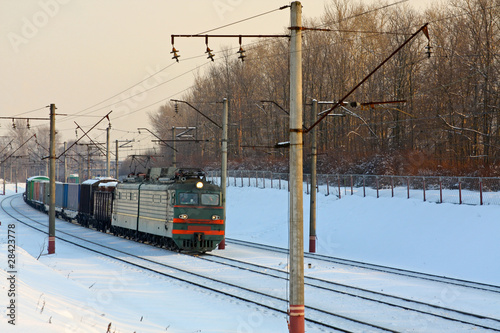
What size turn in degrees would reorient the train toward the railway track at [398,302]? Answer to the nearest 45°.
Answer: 0° — it already faces it

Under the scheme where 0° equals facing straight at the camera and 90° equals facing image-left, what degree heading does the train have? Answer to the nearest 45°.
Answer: approximately 315°
